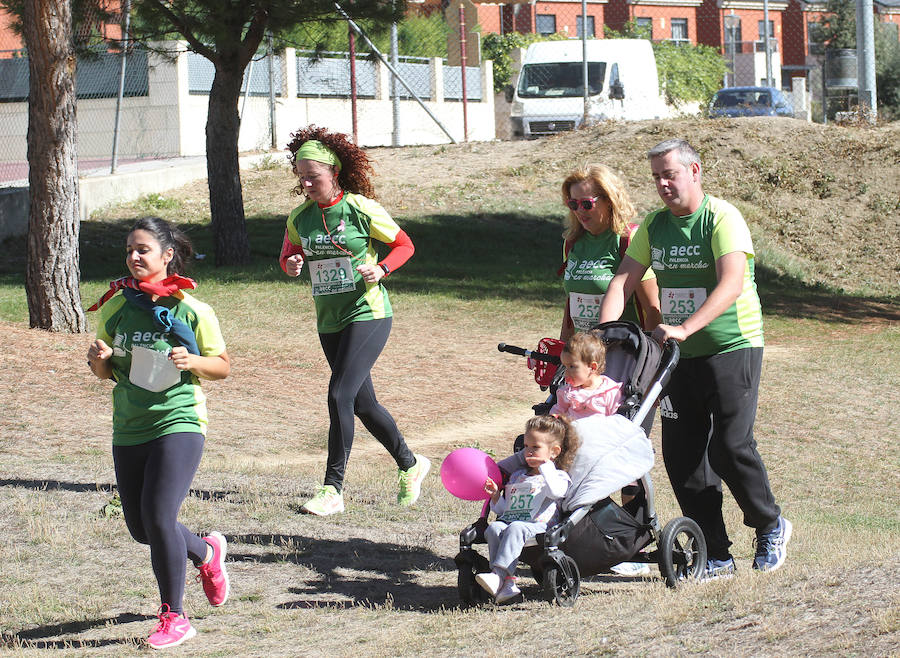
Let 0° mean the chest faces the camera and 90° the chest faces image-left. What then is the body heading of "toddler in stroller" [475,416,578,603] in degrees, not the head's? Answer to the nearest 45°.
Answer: approximately 45°

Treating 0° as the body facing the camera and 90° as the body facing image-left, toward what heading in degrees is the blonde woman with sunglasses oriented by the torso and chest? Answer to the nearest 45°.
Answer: approximately 45°
